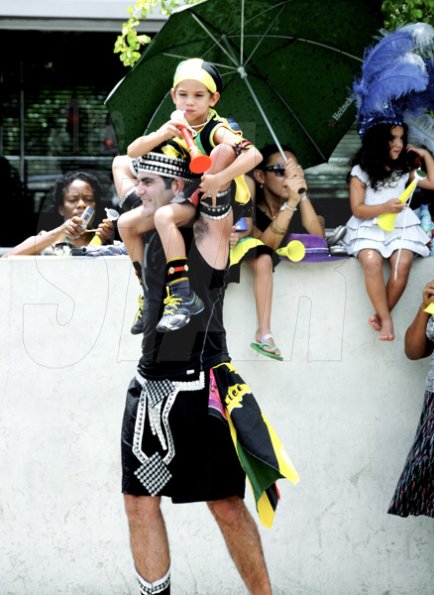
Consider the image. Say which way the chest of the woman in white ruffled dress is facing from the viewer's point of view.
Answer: toward the camera

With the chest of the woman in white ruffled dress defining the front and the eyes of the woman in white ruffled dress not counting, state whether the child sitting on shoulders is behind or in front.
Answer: in front

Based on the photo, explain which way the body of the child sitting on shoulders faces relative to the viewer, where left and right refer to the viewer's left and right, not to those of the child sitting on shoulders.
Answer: facing the viewer and to the left of the viewer

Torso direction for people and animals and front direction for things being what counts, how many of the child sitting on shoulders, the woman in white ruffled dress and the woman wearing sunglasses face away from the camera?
0

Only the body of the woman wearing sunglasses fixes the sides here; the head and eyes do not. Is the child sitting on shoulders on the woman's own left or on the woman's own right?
on the woman's own right

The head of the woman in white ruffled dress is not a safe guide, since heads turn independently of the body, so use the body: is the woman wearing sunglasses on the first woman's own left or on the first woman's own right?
on the first woman's own right

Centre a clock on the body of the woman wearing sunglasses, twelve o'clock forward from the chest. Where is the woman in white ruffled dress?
The woman in white ruffled dress is roughly at 10 o'clock from the woman wearing sunglasses.

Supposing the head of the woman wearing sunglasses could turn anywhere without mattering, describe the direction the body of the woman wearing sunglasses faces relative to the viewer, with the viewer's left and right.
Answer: facing the viewer and to the right of the viewer

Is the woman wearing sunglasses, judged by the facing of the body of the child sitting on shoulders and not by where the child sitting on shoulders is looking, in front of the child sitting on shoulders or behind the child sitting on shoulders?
behind
